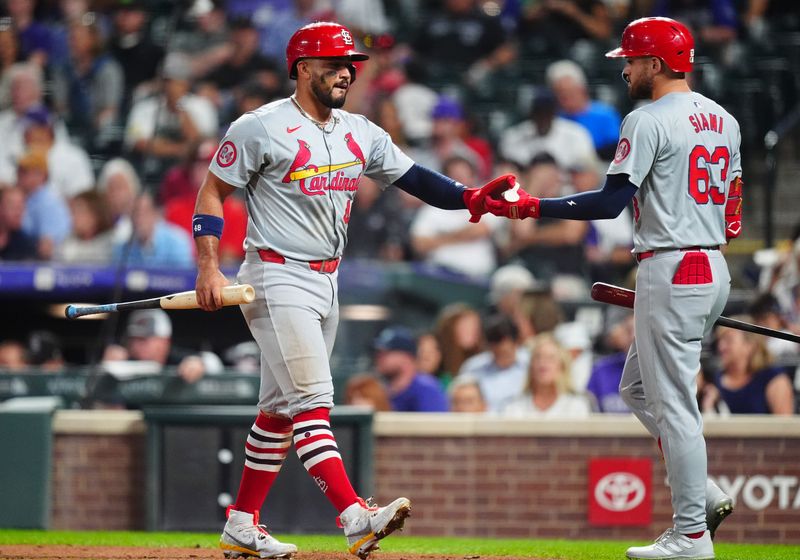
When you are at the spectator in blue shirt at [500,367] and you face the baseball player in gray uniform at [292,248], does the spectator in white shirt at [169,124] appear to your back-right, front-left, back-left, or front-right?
back-right

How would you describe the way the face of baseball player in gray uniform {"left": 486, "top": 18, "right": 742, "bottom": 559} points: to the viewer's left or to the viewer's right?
to the viewer's left

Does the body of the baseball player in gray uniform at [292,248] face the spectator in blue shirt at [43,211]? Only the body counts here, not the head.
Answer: no

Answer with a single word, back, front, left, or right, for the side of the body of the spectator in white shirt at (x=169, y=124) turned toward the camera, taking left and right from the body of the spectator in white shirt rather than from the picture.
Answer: front

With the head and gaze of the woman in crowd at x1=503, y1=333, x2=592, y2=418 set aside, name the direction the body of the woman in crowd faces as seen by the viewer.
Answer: toward the camera

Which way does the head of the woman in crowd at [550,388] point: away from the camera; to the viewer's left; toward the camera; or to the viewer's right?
toward the camera

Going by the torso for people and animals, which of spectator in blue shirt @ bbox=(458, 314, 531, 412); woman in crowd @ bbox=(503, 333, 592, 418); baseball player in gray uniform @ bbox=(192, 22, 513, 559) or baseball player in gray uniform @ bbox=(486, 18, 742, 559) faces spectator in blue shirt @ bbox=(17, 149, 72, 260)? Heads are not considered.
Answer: baseball player in gray uniform @ bbox=(486, 18, 742, 559)

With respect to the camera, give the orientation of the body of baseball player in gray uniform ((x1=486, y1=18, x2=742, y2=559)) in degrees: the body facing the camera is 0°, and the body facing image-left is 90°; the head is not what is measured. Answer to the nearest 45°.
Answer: approximately 135°

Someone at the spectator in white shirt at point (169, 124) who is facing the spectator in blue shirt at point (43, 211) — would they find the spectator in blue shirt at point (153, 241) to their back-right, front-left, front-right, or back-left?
front-left

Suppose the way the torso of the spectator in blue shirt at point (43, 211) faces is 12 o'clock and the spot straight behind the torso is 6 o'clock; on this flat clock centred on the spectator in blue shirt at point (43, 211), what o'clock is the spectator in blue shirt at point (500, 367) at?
the spectator in blue shirt at point (500, 367) is roughly at 9 o'clock from the spectator in blue shirt at point (43, 211).

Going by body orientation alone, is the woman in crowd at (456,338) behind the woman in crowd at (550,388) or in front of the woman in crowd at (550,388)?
behind

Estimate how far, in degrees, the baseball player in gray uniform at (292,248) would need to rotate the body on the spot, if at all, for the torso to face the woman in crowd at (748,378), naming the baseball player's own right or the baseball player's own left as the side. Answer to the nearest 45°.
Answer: approximately 90° to the baseball player's own left

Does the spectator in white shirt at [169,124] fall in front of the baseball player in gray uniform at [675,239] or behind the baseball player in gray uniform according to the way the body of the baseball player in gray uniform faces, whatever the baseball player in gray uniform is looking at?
in front

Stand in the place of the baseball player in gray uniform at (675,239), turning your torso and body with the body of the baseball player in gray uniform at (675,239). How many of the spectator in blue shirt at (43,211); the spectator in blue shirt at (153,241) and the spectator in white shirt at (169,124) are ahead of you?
3

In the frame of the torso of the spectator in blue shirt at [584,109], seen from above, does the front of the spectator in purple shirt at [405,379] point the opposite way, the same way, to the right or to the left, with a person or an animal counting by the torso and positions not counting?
the same way

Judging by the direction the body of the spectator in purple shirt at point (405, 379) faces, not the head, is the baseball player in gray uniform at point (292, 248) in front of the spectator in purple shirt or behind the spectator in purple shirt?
in front

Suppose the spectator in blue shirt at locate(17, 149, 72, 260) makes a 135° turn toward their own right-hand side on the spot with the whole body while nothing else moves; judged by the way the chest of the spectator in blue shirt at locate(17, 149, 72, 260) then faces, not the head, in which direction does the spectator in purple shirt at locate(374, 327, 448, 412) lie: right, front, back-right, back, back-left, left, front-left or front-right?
back-right

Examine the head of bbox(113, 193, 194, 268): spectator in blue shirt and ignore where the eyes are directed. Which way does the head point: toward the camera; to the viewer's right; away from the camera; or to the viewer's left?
toward the camera

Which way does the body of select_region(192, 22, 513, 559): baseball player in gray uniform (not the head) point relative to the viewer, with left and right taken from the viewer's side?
facing the viewer and to the right of the viewer

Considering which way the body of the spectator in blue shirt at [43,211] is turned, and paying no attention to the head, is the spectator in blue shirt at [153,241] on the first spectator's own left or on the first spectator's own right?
on the first spectator's own left

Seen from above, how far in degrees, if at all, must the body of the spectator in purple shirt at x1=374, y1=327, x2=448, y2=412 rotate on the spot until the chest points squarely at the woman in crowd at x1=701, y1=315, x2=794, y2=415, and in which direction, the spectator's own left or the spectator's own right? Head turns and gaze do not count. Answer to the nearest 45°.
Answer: approximately 135° to the spectator's own left

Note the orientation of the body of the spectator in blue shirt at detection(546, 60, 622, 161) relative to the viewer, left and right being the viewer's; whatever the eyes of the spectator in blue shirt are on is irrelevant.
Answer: facing the viewer and to the left of the viewer
